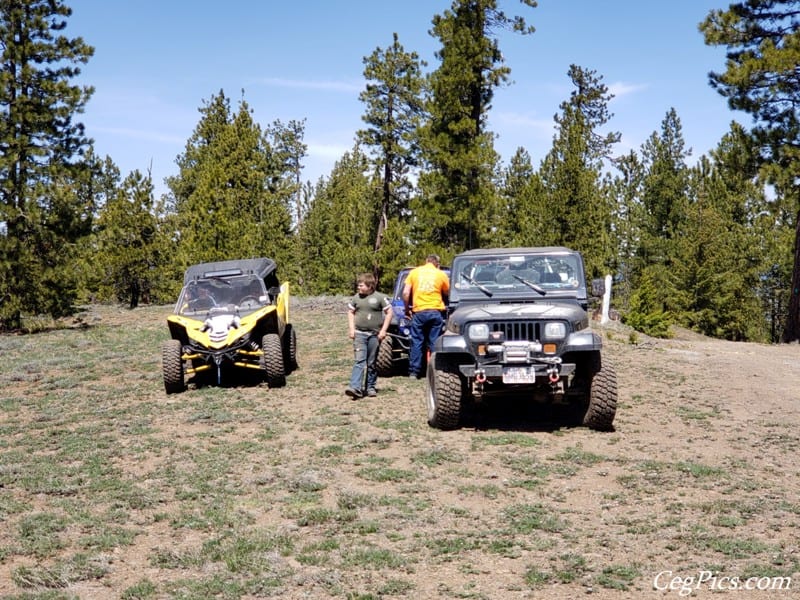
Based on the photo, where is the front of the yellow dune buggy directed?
toward the camera

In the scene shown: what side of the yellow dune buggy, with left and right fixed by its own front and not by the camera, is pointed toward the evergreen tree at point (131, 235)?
back

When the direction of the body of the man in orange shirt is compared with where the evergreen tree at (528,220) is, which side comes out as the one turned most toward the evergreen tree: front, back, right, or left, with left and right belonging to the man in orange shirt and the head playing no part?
front

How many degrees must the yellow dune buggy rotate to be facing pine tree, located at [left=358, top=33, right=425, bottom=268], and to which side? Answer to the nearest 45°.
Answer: approximately 180°

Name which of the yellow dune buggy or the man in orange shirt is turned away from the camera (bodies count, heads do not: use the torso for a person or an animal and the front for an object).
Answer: the man in orange shirt

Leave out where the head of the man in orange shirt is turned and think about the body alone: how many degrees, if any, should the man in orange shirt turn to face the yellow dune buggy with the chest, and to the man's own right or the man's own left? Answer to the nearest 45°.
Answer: approximately 90° to the man's own left

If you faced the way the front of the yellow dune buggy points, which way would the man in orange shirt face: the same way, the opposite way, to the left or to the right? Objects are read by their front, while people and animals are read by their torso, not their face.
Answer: the opposite way

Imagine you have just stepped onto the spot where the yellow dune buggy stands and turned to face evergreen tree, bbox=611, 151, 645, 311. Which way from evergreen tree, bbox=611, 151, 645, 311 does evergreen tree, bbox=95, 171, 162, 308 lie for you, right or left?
left

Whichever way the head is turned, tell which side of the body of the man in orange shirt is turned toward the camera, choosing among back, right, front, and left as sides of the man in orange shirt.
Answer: back

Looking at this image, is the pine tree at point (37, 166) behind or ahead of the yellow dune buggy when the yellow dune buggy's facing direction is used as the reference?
behind
